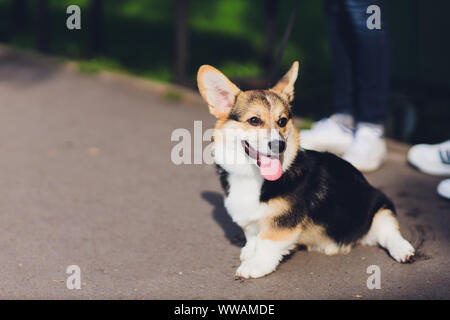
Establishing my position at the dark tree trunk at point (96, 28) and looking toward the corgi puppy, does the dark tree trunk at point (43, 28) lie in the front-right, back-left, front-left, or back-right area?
back-right

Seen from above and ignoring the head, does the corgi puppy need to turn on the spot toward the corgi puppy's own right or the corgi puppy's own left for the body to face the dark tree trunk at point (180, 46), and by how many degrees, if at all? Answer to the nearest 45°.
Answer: approximately 135° to the corgi puppy's own right

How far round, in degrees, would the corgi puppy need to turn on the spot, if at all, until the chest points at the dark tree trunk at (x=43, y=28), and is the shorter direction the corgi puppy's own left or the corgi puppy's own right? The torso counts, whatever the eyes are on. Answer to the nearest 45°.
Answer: approximately 90° to the corgi puppy's own right

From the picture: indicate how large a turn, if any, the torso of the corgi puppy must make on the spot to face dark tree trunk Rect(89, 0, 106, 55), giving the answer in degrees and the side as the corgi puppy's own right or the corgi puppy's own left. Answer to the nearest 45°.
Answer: approximately 90° to the corgi puppy's own right

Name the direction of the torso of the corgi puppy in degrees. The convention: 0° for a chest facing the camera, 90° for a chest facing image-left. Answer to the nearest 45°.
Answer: approximately 45°

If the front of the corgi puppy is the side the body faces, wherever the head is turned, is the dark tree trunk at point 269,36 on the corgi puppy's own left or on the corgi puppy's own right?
on the corgi puppy's own right

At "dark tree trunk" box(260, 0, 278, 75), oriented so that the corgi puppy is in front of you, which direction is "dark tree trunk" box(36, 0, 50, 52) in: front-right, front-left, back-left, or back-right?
back-right
